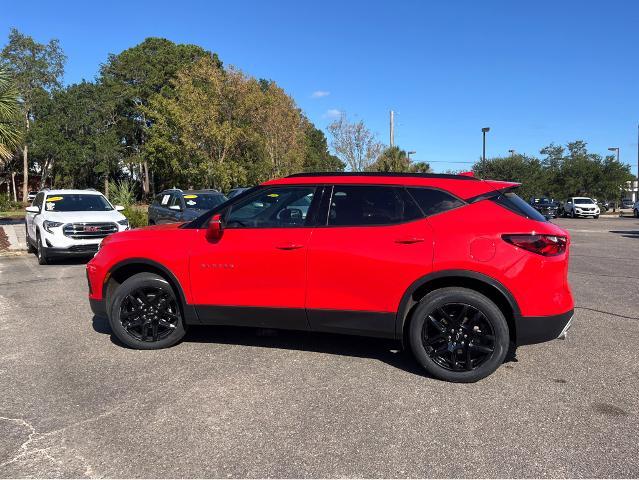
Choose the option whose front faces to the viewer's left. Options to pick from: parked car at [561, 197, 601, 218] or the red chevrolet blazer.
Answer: the red chevrolet blazer

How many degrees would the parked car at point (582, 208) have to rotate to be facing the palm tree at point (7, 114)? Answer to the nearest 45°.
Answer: approximately 90° to its right

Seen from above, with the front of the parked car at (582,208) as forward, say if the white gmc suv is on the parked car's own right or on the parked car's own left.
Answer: on the parked car's own right

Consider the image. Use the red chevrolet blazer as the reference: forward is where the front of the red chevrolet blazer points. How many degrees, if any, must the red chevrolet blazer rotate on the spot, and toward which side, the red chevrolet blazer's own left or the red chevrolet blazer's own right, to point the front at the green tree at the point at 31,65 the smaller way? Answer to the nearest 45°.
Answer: approximately 45° to the red chevrolet blazer's own right

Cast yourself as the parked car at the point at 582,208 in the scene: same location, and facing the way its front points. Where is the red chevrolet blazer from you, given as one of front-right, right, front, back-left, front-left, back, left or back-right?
front-right

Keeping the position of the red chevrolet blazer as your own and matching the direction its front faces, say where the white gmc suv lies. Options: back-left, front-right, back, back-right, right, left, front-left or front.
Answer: front-right

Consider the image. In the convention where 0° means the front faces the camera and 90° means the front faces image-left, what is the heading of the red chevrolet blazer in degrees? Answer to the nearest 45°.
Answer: approximately 90°

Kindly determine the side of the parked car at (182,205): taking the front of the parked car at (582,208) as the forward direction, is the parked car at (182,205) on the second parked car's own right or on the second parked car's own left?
on the second parked car's own right

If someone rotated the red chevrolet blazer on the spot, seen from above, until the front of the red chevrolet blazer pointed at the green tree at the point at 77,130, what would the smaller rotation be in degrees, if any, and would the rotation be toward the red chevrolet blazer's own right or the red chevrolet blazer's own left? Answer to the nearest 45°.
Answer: approximately 45° to the red chevrolet blazer's own right

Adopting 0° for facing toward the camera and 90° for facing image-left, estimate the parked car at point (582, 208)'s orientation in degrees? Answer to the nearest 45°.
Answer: approximately 315°

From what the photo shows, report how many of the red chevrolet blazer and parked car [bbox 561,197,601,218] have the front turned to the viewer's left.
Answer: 1

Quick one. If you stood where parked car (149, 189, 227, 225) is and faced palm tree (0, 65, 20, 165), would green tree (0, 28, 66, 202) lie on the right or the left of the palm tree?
right

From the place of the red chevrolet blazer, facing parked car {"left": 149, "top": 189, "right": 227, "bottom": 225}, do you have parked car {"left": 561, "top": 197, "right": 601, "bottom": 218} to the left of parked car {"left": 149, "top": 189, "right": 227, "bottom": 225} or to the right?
right

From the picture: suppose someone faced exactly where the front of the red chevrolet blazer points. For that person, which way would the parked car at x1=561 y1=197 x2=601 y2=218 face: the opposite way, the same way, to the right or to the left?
to the left
